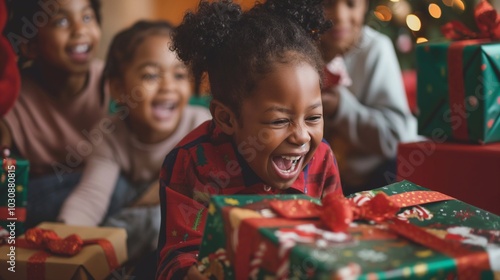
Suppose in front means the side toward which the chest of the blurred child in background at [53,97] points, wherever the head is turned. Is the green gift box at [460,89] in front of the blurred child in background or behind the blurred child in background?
in front

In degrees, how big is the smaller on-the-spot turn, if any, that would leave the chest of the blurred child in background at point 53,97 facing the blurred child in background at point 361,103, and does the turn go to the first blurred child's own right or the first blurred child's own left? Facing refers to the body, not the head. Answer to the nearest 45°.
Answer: approximately 45° to the first blurred child's own left

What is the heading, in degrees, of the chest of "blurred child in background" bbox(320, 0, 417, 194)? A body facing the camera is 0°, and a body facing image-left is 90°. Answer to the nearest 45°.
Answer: approximately 45°

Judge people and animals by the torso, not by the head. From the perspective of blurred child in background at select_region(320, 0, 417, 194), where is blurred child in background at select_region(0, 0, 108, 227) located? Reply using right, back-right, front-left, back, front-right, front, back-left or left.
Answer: front-right

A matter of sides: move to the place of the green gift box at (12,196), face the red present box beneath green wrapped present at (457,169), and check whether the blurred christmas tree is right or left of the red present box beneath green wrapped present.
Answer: left

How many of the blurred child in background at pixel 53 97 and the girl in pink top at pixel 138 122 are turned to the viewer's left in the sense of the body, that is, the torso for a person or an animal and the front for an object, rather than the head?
0

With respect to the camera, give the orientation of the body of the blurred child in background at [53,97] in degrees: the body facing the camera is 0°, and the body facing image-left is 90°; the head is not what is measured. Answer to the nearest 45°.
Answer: approximately 315°

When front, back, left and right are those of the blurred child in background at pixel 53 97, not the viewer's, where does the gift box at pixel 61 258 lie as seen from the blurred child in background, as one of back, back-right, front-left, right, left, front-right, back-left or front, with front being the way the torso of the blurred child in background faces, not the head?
front-right

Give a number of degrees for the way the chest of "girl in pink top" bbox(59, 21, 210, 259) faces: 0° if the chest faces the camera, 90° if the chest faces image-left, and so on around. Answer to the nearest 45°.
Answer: approximately 315°

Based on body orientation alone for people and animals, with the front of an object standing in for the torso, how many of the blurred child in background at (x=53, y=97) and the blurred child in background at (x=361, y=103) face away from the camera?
0
